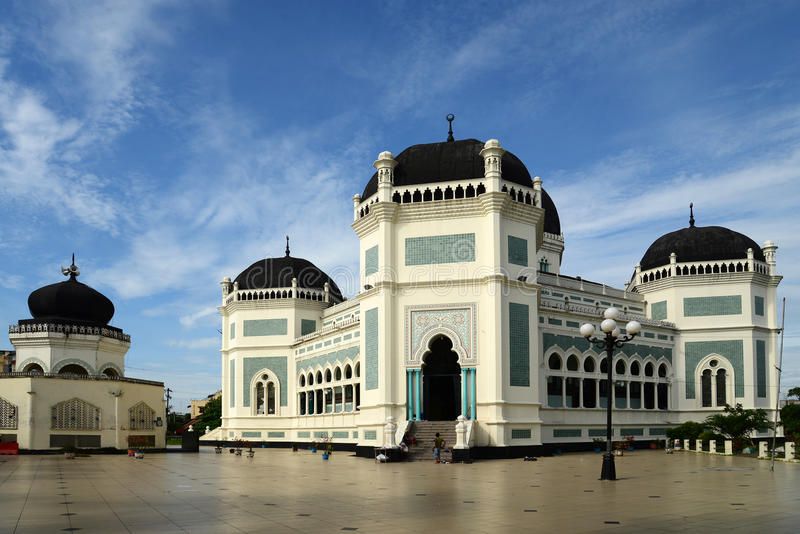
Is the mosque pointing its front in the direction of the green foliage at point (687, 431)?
no

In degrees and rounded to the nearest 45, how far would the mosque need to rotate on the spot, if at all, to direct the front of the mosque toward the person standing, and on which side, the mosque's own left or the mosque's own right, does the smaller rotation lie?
0° — it already faces them

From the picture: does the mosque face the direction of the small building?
no

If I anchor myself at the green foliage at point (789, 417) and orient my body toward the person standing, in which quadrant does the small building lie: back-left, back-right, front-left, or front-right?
front-right

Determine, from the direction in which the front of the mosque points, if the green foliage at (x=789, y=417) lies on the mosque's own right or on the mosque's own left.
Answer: on the mosque's own left

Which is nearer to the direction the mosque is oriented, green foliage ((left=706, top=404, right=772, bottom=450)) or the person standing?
the person standing

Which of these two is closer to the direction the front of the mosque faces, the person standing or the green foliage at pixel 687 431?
the person standing

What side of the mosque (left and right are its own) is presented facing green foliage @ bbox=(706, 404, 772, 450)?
left

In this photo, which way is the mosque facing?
toward the camera
